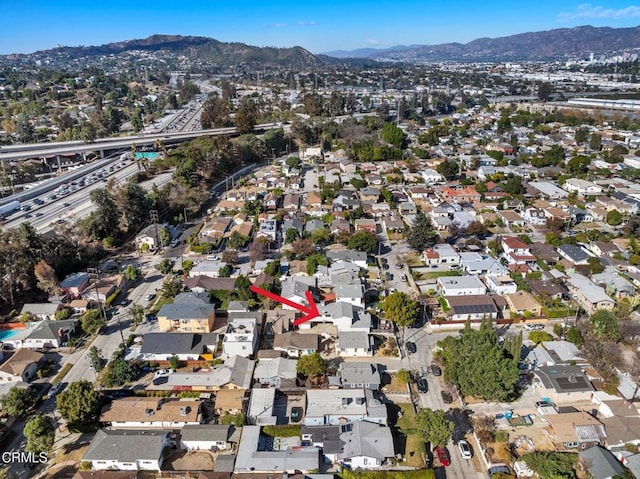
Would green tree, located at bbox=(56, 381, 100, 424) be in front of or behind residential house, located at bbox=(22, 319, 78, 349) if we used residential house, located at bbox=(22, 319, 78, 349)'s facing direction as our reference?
in front

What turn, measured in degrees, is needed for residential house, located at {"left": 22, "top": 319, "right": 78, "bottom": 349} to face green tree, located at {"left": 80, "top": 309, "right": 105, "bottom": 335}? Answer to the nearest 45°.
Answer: approximately 45° to its left

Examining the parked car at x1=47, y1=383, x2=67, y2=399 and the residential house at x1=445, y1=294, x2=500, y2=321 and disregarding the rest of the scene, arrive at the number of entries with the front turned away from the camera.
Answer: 0

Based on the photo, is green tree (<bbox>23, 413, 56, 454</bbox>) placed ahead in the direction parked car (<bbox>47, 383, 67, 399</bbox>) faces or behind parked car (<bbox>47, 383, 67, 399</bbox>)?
ahead

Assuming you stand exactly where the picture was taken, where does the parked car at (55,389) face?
facing the viewer and to the left of the viewer

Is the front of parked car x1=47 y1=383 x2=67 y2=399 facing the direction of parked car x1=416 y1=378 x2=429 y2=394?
no

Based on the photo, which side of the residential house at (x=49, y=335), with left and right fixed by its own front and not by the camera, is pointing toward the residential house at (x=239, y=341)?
front

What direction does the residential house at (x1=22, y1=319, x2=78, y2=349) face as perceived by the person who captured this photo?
facing the viewer and to the right of the viewer

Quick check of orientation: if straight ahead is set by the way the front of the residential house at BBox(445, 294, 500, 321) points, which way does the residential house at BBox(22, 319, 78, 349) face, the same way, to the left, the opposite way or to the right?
to the left

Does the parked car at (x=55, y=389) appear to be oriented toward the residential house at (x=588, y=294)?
no

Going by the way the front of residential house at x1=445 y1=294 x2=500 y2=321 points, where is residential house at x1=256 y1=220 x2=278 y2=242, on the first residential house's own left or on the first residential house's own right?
on the first residential house's own right
